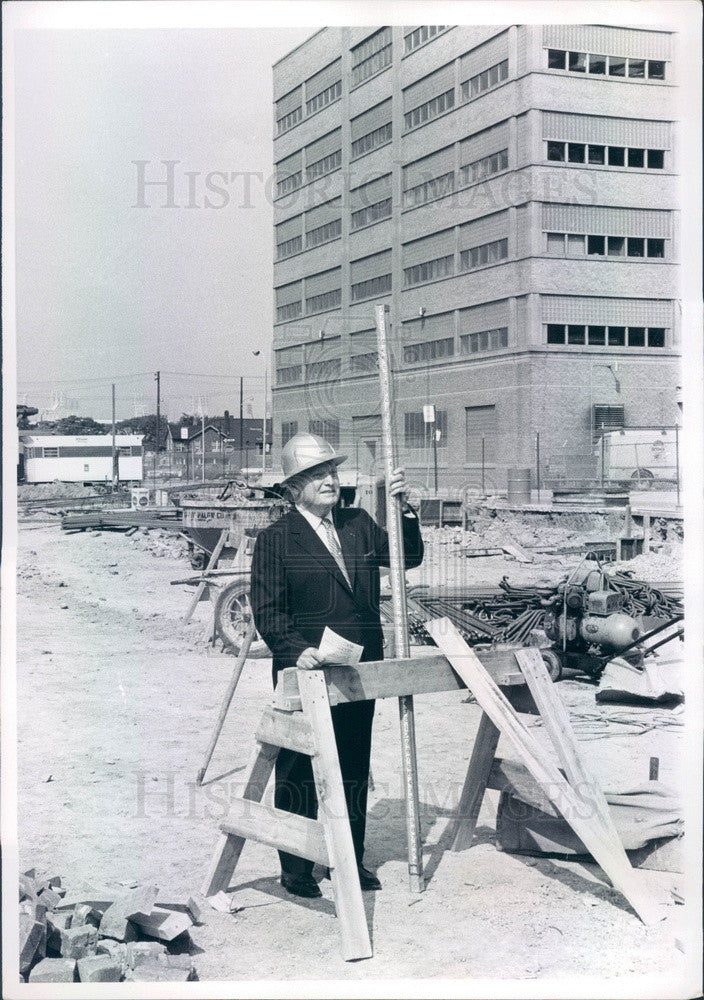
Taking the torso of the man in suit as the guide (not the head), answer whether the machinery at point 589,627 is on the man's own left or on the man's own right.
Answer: on the man's own left

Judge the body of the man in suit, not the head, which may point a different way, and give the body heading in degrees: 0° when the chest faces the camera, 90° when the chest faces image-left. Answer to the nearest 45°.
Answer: approximately 315°

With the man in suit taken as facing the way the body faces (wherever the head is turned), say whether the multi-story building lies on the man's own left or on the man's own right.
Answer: on the man's own left

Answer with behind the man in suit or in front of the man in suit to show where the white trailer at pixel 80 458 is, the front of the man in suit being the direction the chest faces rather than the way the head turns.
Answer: behind

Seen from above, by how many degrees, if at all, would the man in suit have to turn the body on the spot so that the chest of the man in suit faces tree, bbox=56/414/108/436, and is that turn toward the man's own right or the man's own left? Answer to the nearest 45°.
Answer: approximately 180°
